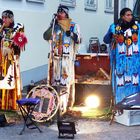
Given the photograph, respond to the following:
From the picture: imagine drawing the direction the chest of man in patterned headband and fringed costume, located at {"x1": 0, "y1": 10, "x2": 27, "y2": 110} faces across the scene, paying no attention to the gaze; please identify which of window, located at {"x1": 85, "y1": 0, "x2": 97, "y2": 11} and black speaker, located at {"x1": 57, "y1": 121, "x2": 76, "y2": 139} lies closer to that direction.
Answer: the black speaker

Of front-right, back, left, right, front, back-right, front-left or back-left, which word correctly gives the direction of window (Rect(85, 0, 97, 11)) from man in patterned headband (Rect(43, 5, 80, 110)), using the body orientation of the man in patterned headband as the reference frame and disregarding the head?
back

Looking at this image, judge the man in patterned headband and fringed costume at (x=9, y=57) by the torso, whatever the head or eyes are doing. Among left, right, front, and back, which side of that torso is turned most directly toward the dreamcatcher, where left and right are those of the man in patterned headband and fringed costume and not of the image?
left

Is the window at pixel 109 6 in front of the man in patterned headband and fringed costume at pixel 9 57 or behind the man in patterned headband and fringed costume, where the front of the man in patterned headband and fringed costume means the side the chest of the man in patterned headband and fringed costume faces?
behind

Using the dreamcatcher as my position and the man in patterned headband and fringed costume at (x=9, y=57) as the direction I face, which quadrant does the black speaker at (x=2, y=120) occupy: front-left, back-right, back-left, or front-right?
front-left

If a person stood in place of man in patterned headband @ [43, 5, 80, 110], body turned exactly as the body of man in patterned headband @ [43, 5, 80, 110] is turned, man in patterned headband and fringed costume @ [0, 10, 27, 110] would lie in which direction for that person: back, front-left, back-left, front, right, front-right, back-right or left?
right

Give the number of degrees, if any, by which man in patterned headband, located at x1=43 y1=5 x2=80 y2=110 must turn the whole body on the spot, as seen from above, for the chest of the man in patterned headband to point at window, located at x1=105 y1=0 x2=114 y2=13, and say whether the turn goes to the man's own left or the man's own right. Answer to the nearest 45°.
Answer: approximately 180°

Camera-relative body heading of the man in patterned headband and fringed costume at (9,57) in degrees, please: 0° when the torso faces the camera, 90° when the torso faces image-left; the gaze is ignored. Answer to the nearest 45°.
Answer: approximately 45°

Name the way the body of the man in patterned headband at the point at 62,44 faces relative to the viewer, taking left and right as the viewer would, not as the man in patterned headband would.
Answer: facing the viewer

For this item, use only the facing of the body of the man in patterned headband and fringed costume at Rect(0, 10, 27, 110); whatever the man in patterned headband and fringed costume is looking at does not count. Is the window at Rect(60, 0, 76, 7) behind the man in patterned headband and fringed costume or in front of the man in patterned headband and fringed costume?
behind

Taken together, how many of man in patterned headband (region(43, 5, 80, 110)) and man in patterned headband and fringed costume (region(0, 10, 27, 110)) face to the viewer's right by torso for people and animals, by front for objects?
0
